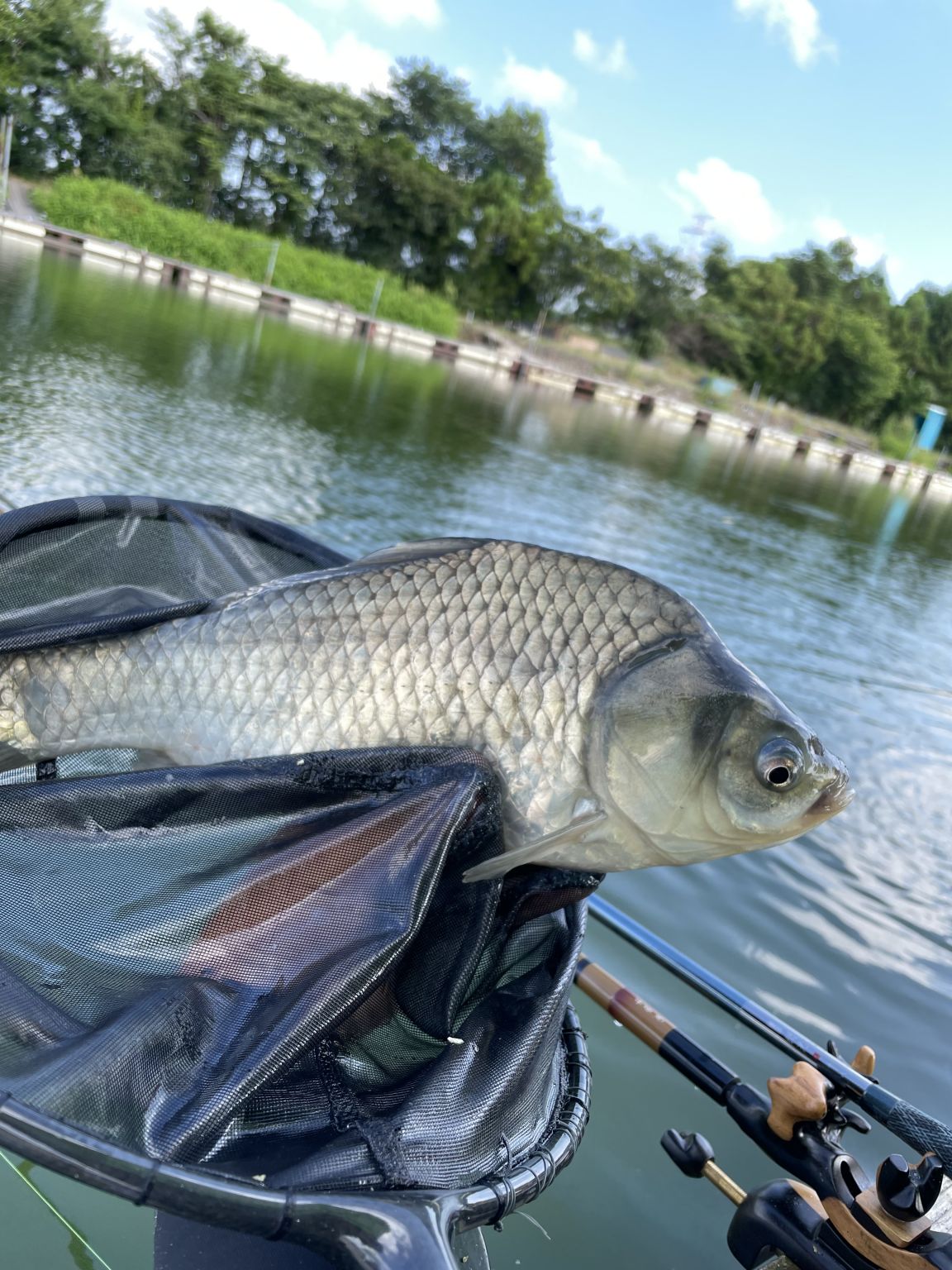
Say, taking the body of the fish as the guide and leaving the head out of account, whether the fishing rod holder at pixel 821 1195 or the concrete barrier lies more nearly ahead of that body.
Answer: the fishing rod holder

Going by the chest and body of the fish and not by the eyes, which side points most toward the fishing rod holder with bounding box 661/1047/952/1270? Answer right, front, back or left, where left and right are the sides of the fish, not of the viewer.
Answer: front

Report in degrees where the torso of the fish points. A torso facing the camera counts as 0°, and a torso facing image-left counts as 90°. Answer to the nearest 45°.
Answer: approximately 270°

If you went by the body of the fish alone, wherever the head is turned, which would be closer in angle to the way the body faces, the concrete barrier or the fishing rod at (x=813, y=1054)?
the fishing rod

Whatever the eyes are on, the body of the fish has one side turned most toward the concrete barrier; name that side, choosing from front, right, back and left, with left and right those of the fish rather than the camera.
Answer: left

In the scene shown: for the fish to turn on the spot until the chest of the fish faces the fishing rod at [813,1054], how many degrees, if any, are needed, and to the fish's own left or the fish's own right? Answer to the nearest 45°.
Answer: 0° — it already faces it
